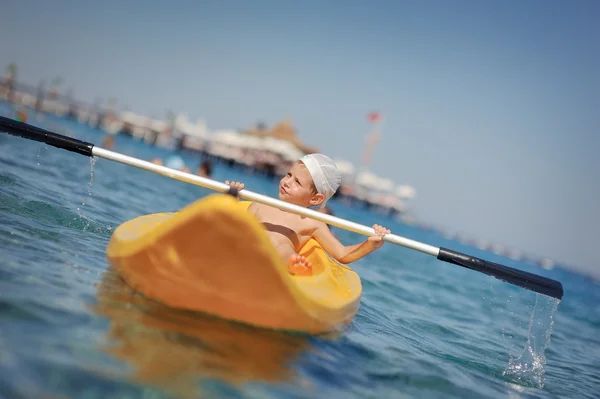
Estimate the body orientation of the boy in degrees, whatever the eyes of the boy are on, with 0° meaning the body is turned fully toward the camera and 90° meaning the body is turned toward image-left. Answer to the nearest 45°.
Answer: approximately 45°
